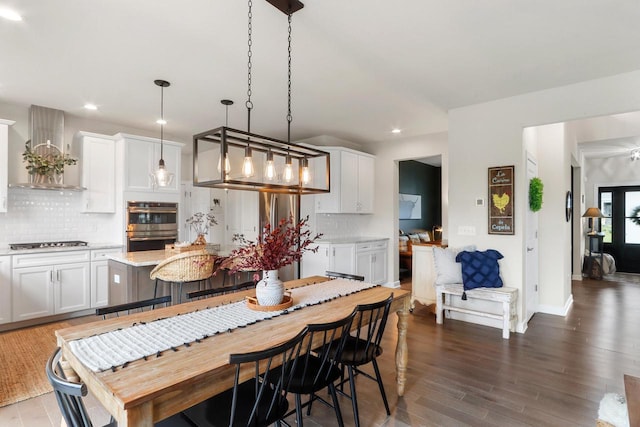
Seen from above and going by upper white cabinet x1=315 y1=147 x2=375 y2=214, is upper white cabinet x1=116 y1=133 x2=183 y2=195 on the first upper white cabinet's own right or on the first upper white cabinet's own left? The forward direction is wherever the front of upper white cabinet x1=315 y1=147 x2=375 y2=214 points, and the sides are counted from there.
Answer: on the first upper white cabinet's own right

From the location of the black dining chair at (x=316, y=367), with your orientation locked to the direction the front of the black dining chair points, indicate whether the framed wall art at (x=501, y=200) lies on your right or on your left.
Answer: on your right

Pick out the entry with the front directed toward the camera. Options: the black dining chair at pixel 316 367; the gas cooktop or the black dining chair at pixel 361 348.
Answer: the gas cooktop

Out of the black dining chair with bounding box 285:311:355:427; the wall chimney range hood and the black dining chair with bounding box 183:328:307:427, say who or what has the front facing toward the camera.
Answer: the wall chimney range hood

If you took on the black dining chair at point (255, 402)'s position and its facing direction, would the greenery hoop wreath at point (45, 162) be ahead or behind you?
ahead

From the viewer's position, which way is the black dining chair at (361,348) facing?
facing away from the viewer and to the left of the viewer

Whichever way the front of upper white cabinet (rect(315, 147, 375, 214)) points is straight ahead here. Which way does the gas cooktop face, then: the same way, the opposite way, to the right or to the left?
the same way

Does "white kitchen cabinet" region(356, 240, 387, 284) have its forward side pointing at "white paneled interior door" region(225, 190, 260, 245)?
no

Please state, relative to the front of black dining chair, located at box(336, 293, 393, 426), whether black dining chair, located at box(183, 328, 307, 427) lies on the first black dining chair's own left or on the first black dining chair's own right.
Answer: on the first black dining chair's own left

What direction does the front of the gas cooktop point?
toward the camera

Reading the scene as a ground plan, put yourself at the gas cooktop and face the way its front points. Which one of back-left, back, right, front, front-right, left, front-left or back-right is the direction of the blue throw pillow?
front-left

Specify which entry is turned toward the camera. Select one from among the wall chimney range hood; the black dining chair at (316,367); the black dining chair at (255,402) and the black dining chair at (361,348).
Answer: the wall chimney range hood

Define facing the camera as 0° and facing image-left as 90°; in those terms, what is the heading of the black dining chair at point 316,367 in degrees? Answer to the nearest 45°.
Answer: approximately 135°

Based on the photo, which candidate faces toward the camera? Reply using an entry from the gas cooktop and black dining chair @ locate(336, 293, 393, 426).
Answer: the gas cooktop

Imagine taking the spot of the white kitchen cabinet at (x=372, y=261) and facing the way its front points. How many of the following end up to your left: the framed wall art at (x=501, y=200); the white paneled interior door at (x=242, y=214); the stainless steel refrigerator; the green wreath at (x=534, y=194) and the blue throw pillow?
3

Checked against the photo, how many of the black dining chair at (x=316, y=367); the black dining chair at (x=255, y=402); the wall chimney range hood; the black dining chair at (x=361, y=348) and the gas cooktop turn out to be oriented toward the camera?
2

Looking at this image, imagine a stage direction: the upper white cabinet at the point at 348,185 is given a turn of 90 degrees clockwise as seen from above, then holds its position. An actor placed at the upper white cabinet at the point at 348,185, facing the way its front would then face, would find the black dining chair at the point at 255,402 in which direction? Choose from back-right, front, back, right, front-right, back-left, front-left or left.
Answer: front-left

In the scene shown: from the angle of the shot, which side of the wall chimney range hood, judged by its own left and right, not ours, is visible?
front

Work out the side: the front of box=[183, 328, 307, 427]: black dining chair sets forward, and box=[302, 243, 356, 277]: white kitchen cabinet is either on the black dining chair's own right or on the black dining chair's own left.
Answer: on the black dining chair's own right

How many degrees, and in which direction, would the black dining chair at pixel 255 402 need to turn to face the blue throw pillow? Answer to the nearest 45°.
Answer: approximately 90° to its right

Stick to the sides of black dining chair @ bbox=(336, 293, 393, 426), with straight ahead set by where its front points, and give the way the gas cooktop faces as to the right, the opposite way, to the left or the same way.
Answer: the opposite way

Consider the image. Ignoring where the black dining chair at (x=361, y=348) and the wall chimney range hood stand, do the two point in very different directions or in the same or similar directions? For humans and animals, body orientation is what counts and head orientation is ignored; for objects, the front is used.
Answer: very different directions
